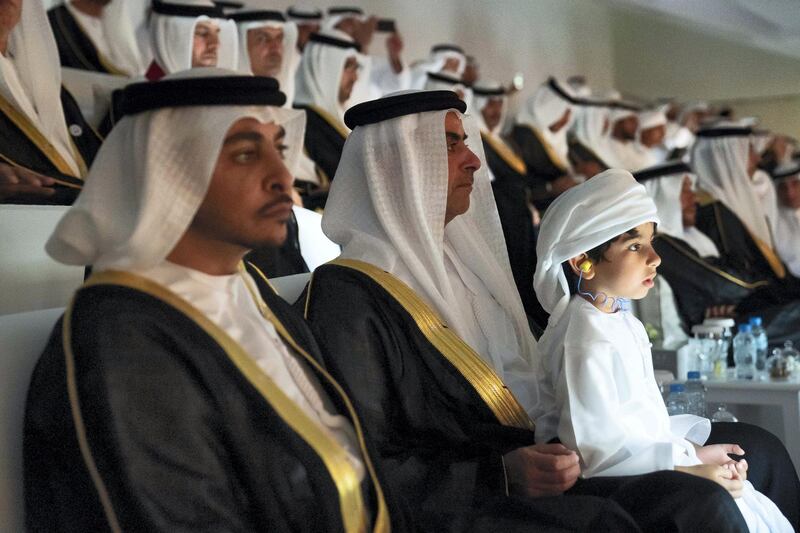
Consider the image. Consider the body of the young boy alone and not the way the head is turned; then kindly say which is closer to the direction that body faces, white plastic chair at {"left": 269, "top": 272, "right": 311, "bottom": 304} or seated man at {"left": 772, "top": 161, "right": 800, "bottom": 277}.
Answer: the seated man

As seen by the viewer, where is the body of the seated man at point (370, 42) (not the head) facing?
to the viewer's right

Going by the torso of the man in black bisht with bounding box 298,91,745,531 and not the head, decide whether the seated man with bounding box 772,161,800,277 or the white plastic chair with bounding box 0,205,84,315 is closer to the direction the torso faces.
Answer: the seated man

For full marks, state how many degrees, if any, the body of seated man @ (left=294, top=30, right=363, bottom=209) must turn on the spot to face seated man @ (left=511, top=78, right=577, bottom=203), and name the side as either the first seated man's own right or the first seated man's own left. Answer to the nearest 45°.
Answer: approximately 45° to the first seated man's own left

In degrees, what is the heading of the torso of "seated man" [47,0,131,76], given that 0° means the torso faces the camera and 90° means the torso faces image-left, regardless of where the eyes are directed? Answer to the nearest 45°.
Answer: approximately 315°

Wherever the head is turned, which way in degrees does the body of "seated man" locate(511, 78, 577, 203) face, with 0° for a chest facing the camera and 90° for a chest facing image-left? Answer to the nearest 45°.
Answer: approximately 270°

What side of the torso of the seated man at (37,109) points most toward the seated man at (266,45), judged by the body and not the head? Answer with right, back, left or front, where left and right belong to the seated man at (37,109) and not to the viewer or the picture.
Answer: left

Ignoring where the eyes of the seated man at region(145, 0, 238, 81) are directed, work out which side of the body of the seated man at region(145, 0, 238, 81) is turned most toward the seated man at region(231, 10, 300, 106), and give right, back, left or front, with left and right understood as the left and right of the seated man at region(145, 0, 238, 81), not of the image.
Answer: left

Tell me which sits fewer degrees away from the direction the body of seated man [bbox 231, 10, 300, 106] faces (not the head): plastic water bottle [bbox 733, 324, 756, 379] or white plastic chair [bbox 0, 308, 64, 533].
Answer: the plastic water bottle

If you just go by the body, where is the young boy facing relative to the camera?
to the viewer's right

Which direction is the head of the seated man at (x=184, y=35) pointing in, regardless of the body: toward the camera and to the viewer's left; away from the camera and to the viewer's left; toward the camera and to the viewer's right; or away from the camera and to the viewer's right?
toward the camera and to the viewer's right

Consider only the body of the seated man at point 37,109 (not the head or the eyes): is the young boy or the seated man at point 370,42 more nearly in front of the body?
the young boy

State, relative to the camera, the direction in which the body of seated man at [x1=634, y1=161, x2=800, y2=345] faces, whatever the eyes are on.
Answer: to the viewer's right

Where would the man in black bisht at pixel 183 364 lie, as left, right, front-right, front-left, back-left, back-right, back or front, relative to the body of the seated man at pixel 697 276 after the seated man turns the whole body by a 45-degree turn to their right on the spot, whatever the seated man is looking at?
front-right

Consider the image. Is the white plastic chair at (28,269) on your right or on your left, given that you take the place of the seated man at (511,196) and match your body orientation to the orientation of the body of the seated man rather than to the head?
on your right
